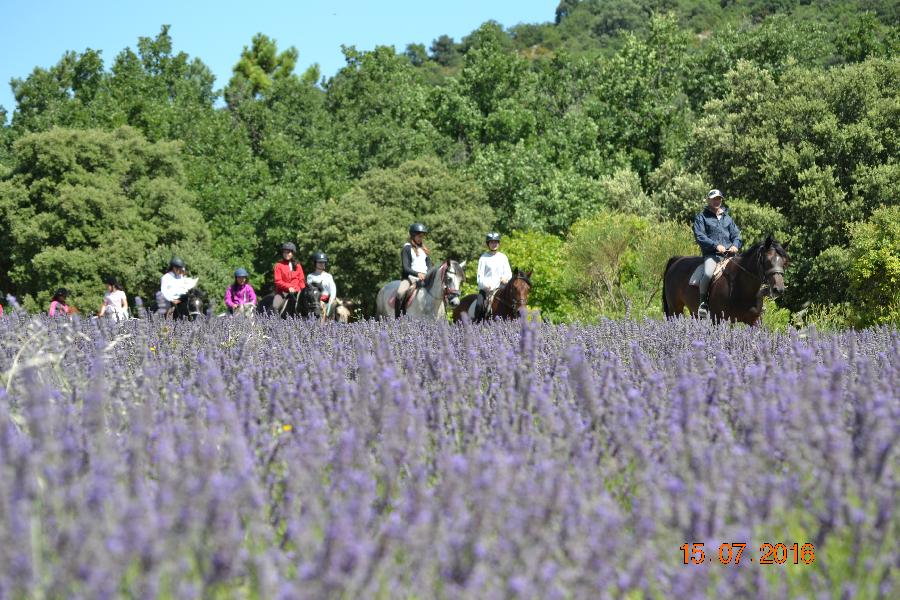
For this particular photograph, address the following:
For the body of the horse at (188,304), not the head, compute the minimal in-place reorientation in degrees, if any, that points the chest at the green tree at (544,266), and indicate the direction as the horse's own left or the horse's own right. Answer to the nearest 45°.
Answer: approximately 90° to the horse's own left

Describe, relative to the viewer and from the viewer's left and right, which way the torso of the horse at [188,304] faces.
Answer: facing the viewer and to the right of the viewer

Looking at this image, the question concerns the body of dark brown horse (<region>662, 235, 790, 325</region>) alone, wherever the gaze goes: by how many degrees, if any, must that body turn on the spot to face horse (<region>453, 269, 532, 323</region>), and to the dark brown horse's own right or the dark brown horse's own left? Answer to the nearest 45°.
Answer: approximately 180°

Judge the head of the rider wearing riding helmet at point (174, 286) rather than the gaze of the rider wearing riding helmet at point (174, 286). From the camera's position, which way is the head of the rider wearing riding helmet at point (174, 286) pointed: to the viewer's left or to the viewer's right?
to the viewer's right

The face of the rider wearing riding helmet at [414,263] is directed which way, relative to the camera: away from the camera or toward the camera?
toward the camera

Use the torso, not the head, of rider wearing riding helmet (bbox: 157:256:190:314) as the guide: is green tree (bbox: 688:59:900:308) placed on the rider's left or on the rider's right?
on the rider's left

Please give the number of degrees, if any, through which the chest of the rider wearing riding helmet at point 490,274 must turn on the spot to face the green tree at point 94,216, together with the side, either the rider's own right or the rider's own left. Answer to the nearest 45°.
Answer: approximately 180°

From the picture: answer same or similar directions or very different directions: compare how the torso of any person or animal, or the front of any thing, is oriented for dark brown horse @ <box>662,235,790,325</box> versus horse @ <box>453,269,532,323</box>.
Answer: same or similar directions

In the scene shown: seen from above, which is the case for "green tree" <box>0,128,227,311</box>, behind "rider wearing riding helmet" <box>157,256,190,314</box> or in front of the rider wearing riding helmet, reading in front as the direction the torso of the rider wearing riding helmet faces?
behind

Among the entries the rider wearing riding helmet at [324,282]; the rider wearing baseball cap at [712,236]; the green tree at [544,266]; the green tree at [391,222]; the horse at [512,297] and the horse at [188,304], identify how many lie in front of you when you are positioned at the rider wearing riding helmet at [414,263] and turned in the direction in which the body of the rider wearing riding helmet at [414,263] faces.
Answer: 2
